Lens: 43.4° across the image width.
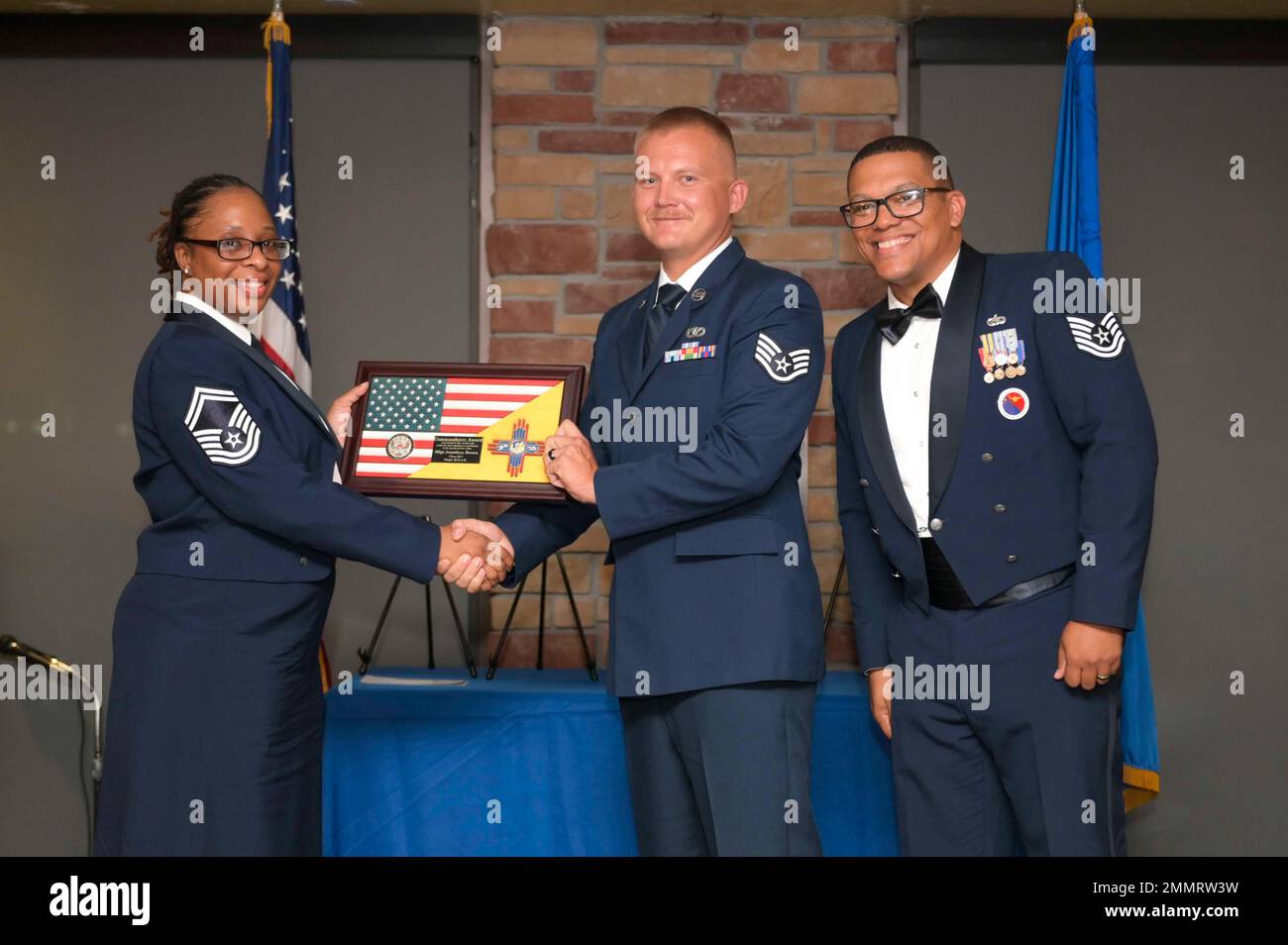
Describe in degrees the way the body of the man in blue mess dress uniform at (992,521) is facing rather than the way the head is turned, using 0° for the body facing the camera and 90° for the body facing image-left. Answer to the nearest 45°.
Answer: approximately 45°

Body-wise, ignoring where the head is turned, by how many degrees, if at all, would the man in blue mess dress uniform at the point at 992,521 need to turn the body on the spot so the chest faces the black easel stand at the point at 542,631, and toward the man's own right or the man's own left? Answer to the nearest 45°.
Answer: approximately 90° to the man's own right

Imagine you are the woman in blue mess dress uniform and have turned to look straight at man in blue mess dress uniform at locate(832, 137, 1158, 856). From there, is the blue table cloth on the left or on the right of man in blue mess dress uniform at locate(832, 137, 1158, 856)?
left

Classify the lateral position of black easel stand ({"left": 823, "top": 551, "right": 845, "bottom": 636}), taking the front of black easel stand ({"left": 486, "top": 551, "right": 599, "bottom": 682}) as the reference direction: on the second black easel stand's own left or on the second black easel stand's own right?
on the second black easel stand's own left

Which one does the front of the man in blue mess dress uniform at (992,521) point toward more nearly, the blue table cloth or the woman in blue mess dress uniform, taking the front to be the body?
the woman in blue mess dress uniform
